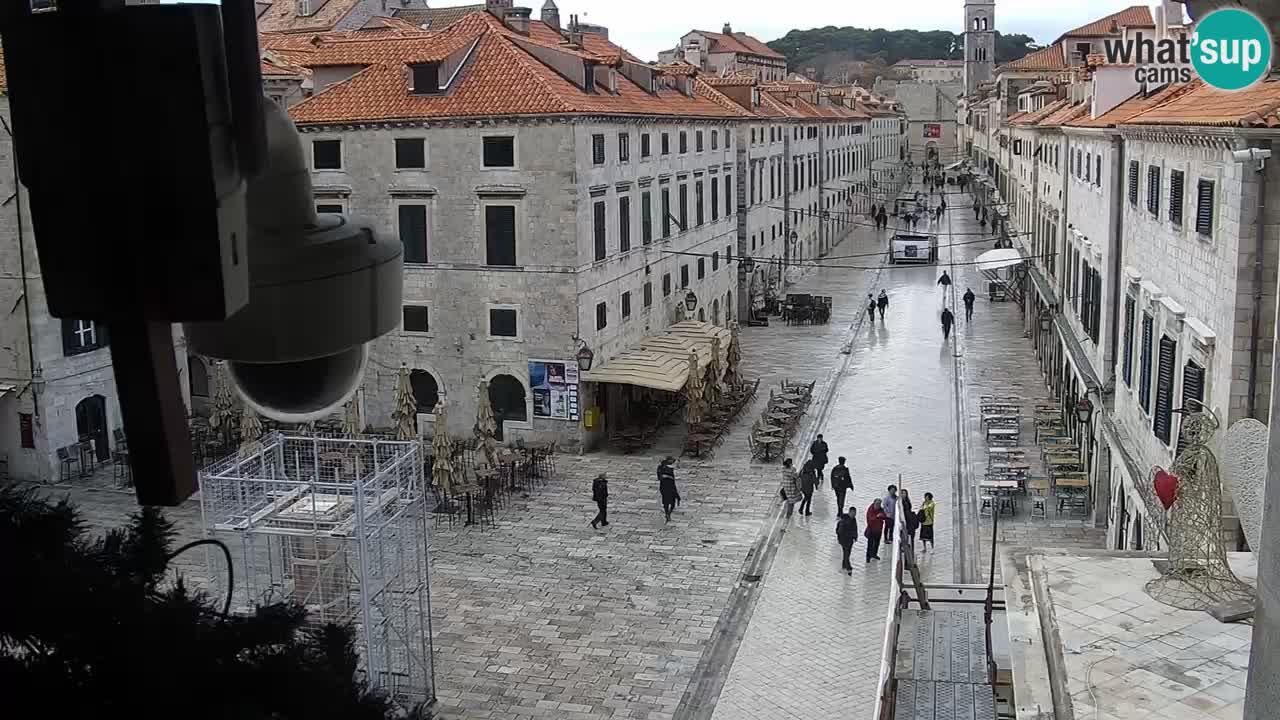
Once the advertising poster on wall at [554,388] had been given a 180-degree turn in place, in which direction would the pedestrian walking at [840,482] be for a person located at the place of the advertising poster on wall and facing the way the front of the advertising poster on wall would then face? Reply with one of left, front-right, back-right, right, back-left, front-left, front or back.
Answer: back-right

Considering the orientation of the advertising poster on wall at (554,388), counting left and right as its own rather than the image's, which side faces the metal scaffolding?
front

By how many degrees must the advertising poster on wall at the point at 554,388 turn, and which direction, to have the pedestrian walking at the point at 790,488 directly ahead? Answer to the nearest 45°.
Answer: approximately 45° to its left

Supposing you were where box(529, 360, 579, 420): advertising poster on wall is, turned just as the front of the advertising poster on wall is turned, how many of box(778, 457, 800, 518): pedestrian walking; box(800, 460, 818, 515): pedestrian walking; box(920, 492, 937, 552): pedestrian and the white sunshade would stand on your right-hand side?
0

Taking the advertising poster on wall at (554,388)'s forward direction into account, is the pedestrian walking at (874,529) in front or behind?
in front

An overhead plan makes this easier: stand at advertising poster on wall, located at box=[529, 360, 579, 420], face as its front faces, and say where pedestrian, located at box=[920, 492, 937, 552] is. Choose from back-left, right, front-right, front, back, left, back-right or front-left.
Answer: front-left

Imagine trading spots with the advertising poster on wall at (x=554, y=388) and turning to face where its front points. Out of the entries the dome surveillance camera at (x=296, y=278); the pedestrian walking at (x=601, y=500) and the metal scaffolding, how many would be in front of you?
3

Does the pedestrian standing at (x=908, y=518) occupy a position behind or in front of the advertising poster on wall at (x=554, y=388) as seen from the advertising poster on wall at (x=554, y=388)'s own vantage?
in front

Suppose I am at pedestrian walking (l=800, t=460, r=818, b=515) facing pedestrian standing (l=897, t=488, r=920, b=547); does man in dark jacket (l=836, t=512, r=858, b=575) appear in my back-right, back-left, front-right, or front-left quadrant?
front-right

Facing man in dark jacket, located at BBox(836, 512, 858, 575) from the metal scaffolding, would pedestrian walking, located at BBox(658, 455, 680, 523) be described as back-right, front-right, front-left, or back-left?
front-left

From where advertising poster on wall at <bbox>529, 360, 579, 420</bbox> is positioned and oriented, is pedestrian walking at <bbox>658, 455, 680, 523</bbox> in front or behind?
in front

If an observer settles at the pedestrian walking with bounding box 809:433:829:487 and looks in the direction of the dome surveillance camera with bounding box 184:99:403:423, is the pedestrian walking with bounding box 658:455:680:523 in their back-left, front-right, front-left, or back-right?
front-right

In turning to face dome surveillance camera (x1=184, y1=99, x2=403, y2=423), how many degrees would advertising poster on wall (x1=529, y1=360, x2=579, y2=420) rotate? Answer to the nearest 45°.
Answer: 0° — it already faces it

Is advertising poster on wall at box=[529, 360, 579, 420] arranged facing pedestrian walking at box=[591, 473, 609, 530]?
yes

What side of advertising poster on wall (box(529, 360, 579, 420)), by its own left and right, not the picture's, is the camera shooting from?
front

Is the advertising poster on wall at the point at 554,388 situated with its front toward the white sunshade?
no

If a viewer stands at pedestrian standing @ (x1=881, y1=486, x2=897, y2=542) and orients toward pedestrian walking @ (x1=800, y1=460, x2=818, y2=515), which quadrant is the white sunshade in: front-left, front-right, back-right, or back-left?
front-right
